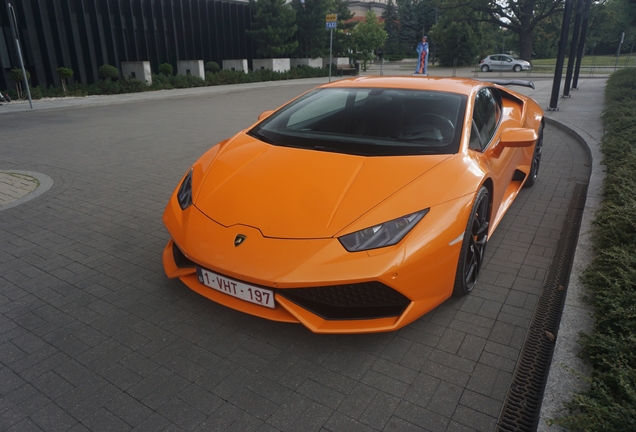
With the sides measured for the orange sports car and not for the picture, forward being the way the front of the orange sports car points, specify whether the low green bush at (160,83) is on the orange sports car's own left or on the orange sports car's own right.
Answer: on the orange sports car's own right

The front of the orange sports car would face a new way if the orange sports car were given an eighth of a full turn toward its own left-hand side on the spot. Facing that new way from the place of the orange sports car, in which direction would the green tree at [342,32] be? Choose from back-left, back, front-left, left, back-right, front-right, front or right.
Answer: back

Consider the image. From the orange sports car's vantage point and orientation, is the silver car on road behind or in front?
behind

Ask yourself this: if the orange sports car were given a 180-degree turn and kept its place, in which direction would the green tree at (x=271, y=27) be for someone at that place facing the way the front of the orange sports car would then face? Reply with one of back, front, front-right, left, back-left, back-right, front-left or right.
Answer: front-left

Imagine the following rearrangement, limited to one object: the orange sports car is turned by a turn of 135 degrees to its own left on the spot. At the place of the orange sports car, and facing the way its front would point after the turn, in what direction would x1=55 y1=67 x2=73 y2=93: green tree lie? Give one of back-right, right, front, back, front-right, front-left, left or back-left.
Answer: back-left

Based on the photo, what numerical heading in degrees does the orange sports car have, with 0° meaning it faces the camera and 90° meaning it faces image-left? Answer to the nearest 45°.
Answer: approximately 45°

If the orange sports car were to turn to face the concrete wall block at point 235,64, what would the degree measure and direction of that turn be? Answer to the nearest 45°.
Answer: approximately 135° to its right

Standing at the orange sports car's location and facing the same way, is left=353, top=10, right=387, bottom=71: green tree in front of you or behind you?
behind

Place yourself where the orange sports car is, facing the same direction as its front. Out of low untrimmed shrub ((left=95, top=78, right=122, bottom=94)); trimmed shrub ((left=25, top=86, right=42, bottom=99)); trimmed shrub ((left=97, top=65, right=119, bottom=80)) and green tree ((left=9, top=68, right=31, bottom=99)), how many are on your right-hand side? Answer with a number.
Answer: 4

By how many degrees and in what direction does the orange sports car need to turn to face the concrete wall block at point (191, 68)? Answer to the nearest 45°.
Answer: approximately 135° to its right

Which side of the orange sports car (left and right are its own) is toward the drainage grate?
left

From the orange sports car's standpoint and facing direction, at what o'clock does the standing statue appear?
The standing statue is roughly at 5 o'clock from the orange sports car.

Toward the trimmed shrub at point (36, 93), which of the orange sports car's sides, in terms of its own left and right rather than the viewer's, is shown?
right

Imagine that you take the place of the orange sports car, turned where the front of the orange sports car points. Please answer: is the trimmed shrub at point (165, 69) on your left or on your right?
on your right

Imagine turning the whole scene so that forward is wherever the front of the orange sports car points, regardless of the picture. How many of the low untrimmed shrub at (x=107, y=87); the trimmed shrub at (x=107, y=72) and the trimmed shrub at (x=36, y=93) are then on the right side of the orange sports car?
3

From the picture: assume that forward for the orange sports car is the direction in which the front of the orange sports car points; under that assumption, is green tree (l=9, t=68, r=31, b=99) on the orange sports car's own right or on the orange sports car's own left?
on the orange sports car's own right

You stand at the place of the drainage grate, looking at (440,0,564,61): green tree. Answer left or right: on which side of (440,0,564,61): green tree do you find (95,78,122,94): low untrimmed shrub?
left

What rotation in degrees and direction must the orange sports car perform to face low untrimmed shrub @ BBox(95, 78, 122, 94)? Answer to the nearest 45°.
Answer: approximately 90° to its right
